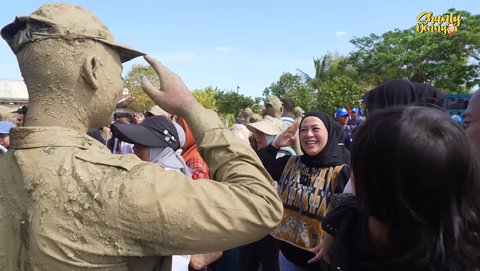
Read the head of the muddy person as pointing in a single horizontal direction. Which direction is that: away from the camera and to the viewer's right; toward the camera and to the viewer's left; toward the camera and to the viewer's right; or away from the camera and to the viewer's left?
away from the camera and to the viewer's right

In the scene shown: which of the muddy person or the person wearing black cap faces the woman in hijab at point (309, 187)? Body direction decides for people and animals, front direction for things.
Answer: the muddy person

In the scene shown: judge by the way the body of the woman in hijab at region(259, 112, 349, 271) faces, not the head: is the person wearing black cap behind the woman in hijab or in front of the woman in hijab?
in front

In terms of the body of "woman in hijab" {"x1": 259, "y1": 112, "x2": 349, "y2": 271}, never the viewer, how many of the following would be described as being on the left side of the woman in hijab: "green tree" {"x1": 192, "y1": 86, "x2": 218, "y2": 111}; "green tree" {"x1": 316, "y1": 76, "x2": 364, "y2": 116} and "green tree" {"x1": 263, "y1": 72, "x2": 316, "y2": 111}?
0

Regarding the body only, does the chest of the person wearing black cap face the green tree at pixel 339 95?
no

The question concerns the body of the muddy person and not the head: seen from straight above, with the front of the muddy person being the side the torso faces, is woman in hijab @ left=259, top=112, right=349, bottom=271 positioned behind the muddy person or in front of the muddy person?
in front

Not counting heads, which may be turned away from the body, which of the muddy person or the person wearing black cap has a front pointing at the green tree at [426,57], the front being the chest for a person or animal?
the muddy person

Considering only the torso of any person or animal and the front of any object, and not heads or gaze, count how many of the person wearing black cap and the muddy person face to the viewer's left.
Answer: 1

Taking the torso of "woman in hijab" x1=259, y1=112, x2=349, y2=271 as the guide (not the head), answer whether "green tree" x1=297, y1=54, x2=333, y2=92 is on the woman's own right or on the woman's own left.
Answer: on the woman's own right

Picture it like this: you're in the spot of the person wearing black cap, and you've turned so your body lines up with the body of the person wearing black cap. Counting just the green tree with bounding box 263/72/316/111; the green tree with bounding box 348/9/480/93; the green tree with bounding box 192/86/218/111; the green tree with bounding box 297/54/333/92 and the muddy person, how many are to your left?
1

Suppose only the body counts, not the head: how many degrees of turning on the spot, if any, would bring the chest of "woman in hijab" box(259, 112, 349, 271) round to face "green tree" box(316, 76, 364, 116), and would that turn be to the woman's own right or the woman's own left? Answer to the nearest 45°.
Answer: approximately 135° to the woman's own right

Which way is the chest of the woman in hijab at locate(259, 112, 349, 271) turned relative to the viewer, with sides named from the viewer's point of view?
facing the viewer and to the left of the viewer

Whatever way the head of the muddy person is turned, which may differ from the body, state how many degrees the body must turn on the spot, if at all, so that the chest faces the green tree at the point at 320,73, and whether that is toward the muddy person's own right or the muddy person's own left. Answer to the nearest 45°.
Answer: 0° — they already face it

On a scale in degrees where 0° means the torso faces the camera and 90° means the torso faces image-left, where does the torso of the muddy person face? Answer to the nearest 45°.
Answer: approximately 225°

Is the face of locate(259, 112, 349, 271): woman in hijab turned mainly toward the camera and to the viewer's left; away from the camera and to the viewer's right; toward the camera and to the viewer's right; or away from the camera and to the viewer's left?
toward the camera and to the viewer's left

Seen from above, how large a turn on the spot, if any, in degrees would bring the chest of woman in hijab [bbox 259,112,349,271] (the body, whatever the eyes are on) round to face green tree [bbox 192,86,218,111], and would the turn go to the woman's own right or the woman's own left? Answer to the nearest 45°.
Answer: approximately 135° to the woman's own right

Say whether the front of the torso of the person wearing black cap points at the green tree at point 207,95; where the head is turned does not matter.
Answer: no

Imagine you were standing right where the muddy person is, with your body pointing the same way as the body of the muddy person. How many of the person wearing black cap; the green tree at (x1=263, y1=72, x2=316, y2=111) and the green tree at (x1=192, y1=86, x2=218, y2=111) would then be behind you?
0
